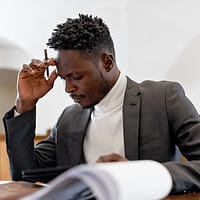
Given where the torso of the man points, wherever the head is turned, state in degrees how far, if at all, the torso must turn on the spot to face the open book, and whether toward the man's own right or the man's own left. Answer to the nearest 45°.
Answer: approximately 45° to the man's own left

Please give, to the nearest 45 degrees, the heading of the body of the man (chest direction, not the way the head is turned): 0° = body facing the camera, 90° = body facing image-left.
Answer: approximately 45°

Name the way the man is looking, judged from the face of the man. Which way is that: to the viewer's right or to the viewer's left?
to the viewer's left
